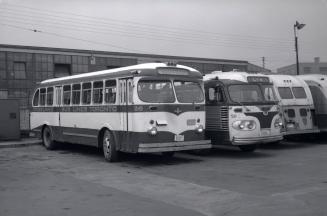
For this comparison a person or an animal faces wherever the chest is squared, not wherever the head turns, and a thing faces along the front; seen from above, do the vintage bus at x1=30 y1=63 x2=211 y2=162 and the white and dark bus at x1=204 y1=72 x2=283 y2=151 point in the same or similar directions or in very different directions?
same or similar directions

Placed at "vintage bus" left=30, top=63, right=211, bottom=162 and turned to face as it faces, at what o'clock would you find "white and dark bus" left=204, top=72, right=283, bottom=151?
The white and dark bus is roughly at 10 o'clock from the vintage bus.

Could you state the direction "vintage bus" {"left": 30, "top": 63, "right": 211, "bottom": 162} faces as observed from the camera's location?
facing the viewer and to the right of the viewer

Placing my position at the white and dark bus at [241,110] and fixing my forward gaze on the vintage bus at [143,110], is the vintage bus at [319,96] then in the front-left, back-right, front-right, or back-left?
back-right

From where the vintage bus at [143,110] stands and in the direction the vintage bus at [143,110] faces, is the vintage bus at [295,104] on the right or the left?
on its left

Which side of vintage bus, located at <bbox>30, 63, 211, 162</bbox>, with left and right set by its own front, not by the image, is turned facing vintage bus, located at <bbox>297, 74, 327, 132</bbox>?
left

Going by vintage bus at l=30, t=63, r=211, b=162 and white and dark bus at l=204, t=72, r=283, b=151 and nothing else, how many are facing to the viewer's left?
0

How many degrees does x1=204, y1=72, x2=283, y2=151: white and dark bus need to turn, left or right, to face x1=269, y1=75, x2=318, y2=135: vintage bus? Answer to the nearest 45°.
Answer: approximately 90° to its left
